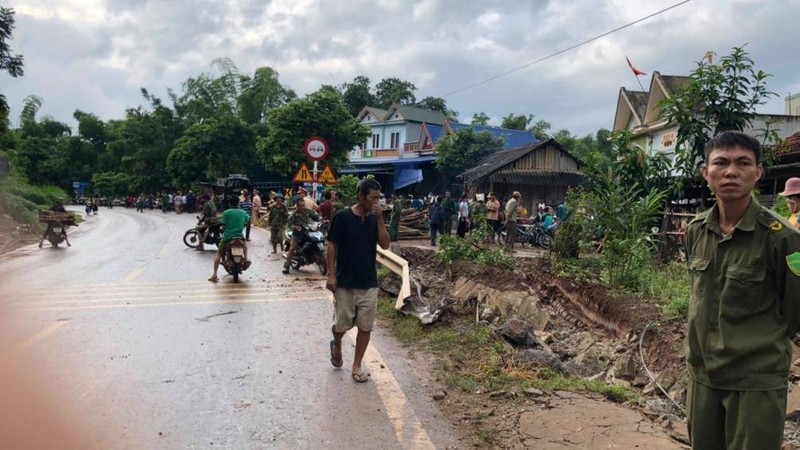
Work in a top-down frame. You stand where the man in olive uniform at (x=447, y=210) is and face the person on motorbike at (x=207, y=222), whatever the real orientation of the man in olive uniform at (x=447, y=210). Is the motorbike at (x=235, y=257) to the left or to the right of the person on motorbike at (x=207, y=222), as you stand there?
left

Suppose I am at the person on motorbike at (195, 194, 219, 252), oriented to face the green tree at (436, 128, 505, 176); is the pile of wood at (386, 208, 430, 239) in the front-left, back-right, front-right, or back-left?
front-right

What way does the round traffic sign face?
toward the camera

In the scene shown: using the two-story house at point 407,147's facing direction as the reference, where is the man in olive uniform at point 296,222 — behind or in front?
in front

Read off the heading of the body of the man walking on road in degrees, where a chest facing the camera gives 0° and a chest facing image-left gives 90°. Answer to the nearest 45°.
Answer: approximately 315°

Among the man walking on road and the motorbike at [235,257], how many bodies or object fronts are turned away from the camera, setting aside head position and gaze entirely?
1

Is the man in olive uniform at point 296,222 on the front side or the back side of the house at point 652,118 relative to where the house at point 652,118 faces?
on the front side

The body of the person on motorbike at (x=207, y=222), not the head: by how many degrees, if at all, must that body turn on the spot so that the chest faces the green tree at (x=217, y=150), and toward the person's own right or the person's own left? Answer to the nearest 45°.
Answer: approximately 90° to the person's own right

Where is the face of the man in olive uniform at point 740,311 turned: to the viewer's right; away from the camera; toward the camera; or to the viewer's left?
toward the camera

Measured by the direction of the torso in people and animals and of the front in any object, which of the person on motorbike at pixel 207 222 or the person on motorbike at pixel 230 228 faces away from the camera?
the person on motorbike at pixel 230 228

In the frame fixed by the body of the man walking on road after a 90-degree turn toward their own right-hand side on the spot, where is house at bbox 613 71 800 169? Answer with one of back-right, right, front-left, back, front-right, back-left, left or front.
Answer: back

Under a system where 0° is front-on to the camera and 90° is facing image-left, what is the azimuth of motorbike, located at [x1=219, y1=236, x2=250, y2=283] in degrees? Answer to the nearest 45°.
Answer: approximately 180°

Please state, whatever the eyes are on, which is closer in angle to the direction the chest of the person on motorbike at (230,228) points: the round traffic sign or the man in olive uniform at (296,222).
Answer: the round traffic sign

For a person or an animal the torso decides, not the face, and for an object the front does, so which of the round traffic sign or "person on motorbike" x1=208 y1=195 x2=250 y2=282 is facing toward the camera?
the round traffic sign

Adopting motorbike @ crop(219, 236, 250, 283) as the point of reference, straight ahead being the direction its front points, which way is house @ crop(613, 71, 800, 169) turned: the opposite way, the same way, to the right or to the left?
to the left

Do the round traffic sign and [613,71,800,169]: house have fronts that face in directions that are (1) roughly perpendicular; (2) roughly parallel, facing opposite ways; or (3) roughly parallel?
roughly perpendicular

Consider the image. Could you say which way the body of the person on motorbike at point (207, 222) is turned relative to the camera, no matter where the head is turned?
to the viewer's left

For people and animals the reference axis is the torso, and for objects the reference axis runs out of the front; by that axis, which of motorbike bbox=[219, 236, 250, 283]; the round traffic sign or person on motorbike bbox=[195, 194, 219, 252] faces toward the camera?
the round traffic sign

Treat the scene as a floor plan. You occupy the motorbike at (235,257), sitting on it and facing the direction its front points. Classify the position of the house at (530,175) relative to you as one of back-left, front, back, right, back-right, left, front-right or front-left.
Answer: front-right

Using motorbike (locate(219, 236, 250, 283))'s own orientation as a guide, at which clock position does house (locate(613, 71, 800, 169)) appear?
The house is roughly at 2 o'clock from the motorbike.
